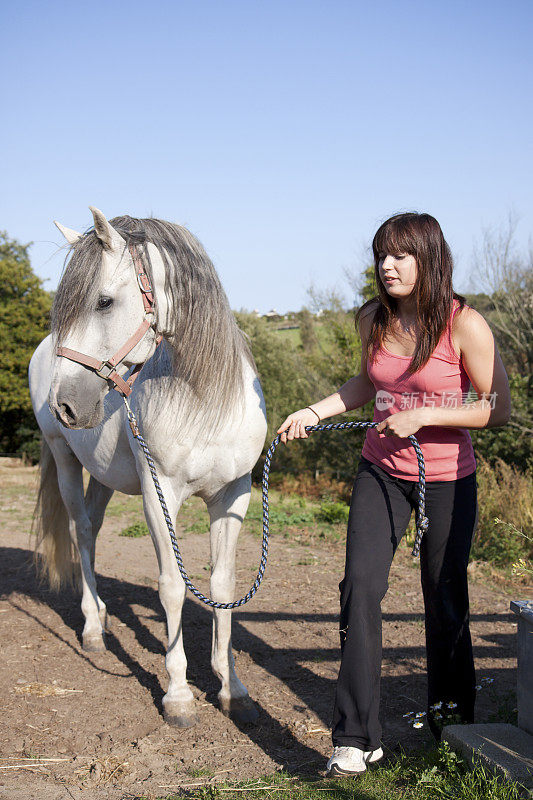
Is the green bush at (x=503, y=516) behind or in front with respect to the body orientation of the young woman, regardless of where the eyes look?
behind

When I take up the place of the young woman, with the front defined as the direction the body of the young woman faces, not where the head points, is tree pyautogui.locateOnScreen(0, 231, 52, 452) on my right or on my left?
on my right

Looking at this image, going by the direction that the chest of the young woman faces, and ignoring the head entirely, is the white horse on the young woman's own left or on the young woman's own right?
on the young woman's own right

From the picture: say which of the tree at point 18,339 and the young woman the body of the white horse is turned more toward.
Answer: the young woman

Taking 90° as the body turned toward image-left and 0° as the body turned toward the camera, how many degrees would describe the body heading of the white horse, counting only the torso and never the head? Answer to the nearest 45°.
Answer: approximately 315°

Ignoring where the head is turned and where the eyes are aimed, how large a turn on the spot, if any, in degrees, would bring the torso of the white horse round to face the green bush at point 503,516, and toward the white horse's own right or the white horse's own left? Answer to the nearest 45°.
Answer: approximately 90° to the white horse's own left

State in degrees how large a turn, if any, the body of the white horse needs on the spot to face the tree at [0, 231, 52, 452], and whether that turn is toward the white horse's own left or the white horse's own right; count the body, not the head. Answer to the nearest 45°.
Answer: approximately 135° to the white horse's own left

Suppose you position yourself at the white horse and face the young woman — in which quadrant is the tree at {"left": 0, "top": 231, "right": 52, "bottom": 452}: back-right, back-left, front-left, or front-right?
back-left
